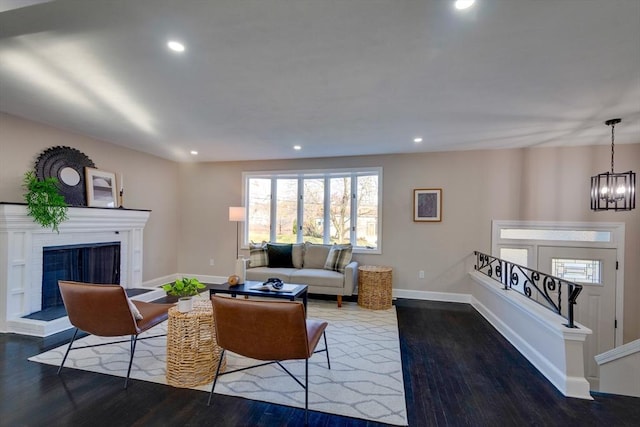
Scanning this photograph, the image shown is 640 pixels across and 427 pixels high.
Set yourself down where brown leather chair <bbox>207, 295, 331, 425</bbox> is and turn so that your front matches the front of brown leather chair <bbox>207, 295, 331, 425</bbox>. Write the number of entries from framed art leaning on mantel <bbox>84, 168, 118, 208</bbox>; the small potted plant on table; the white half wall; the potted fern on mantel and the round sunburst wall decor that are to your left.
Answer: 4

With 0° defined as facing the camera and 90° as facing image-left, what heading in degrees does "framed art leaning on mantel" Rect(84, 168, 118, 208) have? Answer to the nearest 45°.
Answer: approximately 315°

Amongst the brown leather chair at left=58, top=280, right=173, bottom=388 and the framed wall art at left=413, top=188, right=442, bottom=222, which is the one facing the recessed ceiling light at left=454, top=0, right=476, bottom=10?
the framed wall art

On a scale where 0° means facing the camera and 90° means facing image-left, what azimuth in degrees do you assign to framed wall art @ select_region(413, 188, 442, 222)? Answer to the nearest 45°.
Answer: approximately 0°

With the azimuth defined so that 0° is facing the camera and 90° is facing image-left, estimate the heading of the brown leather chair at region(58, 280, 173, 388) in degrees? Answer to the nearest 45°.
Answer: approximately 225°

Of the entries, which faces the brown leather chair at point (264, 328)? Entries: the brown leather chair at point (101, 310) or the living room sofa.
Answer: the living room sofa

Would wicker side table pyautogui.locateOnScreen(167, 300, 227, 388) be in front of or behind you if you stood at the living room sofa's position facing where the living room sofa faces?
in front

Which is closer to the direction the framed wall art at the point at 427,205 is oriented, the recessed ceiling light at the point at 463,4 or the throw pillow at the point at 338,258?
the recessed ceiling light

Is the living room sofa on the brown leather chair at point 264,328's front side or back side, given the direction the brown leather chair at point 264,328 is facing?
on the front side

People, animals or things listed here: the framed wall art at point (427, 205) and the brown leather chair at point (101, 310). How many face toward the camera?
1

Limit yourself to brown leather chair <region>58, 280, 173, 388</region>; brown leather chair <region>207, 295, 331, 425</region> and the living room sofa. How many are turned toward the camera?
1
